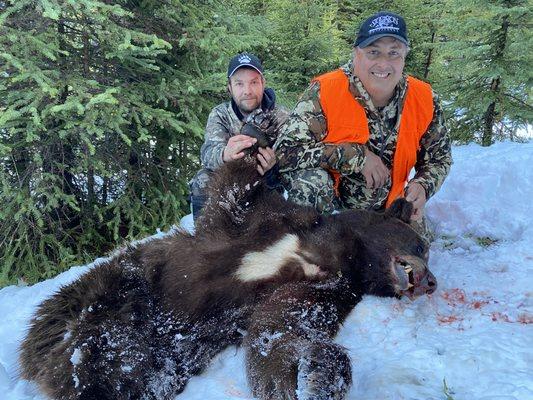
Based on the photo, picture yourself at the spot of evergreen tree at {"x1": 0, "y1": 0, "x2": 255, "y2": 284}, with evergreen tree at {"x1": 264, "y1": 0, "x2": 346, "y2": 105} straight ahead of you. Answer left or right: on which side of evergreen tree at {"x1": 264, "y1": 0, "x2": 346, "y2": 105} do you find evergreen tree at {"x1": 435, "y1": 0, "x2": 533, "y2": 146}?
right

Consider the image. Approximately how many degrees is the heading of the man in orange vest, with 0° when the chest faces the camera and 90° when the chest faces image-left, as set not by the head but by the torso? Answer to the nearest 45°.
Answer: approximately 0°

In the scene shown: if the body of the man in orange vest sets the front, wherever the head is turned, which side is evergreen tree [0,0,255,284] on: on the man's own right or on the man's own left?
on the man's own right

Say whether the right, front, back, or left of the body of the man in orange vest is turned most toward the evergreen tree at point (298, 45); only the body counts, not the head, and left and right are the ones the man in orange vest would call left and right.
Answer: back

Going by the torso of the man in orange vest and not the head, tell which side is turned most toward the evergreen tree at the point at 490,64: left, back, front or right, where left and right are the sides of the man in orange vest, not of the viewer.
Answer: back

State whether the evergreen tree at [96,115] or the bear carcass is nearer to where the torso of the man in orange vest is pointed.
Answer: the bear carcass

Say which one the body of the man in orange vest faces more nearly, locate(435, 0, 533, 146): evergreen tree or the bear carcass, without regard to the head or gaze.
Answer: the bear carcass
